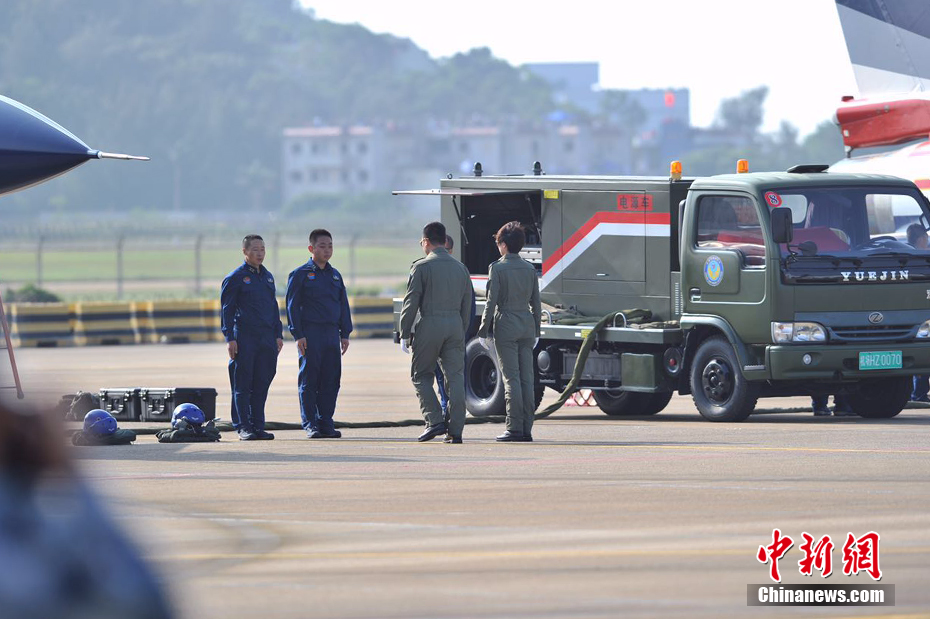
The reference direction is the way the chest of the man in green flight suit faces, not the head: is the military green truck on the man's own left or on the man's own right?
on the man's own right

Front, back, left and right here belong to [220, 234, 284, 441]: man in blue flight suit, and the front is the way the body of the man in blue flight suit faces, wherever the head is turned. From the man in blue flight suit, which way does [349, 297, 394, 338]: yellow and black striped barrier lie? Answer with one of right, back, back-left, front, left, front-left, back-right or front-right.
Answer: back-left

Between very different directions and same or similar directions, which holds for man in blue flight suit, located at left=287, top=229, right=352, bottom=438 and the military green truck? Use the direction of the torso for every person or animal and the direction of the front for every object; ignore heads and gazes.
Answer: same or similar directions

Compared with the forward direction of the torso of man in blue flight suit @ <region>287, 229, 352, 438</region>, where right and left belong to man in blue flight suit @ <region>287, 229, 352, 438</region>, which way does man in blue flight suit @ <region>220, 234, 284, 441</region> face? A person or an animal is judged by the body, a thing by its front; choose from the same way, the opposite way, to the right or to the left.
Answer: the same way

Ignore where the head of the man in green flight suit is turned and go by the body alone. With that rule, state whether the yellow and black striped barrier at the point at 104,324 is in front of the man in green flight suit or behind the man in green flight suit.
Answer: in front

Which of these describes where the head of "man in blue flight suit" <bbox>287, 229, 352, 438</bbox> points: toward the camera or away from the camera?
toward the camera

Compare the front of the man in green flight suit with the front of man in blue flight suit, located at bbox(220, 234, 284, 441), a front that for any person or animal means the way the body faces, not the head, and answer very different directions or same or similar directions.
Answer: very different directions

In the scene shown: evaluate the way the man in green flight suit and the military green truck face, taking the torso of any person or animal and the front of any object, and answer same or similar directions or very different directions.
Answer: very different directions

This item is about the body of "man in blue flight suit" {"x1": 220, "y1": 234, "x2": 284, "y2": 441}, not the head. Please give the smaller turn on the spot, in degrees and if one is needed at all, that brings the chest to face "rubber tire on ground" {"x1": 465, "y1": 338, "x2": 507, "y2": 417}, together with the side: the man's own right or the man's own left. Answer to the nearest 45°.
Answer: approximately 90° to the man's own left

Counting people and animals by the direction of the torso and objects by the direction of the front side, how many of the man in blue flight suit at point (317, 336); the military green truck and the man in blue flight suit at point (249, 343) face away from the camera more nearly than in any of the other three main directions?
0

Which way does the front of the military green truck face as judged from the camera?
facing the viewer and to the right of the viewer

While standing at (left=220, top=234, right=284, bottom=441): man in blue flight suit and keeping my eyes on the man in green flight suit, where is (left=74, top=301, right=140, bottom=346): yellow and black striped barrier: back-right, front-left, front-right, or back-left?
back-left

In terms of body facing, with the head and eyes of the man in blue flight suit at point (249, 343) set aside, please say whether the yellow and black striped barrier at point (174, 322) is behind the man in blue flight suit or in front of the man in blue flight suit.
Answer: behind

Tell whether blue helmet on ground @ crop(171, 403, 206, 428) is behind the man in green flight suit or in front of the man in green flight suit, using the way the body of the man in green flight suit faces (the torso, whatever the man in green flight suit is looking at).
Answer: in front

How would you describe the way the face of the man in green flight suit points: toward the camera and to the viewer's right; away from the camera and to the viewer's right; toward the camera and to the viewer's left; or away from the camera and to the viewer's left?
away from the camera and to the viewer's left
